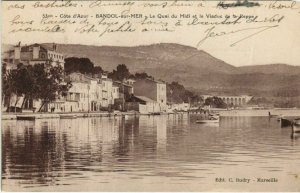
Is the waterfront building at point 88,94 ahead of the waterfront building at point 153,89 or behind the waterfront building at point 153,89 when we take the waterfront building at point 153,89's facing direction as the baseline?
behind

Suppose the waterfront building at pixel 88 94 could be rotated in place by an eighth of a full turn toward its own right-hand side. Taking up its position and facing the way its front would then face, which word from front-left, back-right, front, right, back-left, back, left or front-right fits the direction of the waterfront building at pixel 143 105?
left

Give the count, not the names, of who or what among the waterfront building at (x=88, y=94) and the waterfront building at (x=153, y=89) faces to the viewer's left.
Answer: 0

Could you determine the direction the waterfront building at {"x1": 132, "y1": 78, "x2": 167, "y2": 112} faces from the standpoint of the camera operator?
facing the viewer and to the right of the viewer

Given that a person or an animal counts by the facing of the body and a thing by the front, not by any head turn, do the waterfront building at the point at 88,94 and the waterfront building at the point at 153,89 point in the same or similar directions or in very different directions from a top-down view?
same or similar directions
